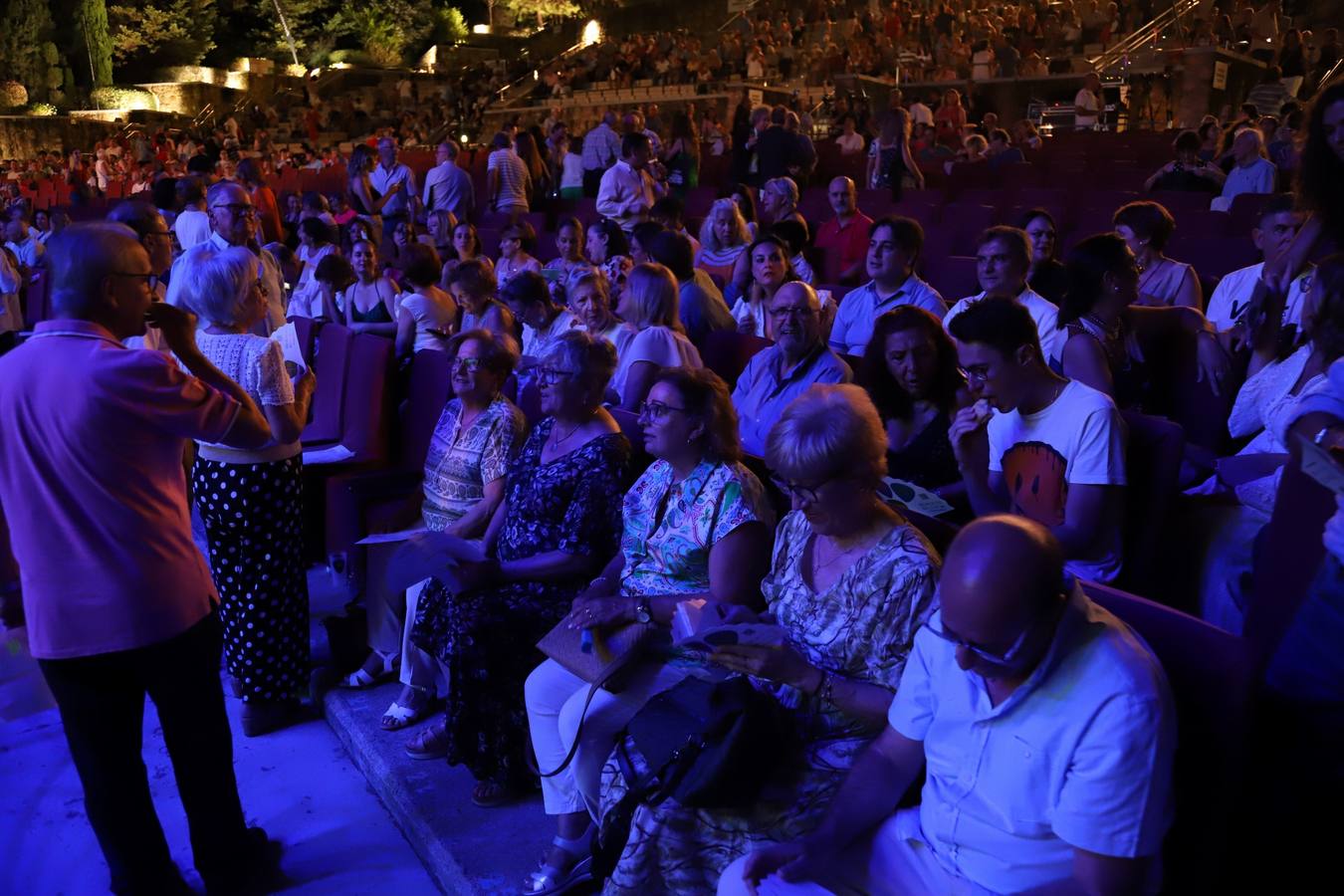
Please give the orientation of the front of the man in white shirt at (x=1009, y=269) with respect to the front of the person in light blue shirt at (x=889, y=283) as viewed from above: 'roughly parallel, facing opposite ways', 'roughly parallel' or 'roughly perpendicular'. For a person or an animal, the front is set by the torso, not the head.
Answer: roughly parallel

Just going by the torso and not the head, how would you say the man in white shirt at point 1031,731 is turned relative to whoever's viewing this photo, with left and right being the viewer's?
facing the viewer and to the left of the viewer

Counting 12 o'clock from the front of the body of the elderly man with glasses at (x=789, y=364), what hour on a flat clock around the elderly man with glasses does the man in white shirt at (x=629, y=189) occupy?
The man in white shirt is roughly at 4 o'clock from the elderly man with glasses.

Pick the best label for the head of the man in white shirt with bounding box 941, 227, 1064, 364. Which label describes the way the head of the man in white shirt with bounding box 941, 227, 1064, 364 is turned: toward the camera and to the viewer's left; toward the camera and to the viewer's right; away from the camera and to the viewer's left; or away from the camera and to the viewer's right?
toward the camera and to the viewer's left

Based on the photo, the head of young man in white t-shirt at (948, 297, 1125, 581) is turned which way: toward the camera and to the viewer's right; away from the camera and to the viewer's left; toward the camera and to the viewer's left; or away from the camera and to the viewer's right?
toward the camera and to the viewer's left

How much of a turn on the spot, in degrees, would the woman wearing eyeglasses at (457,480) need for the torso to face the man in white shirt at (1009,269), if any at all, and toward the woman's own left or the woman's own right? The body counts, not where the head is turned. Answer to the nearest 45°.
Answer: approximately 135° to the woman's own left

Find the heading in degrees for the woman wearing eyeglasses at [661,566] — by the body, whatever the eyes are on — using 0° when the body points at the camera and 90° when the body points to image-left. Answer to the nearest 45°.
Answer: approximately 45°

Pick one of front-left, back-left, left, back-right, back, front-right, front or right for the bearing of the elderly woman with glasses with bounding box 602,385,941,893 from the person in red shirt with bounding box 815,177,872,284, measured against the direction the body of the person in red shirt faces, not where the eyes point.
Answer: front-left

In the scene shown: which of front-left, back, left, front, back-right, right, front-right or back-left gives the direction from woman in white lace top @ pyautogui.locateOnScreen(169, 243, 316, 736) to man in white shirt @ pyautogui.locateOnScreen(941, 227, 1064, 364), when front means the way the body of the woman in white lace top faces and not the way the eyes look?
front-right

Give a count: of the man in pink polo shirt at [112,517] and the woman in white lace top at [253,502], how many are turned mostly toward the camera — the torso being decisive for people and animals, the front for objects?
0

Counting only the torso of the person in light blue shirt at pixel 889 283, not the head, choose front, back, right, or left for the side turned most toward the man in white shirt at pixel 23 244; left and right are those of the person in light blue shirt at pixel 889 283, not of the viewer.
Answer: right

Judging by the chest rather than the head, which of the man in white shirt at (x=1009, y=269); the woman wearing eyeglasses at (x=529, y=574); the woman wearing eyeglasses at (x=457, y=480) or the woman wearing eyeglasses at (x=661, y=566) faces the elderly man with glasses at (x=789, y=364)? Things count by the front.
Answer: the man in white shirt

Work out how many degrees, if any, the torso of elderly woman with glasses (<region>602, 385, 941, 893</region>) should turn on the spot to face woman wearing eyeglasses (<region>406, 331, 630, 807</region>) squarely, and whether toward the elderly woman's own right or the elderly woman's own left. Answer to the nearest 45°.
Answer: approximately 90° to the elderly woman's own right

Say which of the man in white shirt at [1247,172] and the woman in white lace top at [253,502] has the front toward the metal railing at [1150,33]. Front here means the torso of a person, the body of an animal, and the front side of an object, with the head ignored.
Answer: the woman in white lace top

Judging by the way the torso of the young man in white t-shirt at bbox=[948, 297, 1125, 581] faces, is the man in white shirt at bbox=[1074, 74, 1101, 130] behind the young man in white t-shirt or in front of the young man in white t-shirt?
behind

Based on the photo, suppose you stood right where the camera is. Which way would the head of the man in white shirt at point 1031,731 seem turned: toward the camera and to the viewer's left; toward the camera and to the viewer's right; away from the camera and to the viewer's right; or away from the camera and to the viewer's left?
toward the camera and to the viewer's left

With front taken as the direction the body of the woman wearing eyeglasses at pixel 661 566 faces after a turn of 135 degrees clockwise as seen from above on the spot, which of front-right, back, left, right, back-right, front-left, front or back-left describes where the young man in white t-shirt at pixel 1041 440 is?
right

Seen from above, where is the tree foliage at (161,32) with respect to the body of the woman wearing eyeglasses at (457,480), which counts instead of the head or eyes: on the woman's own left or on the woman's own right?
on the woman's own right
